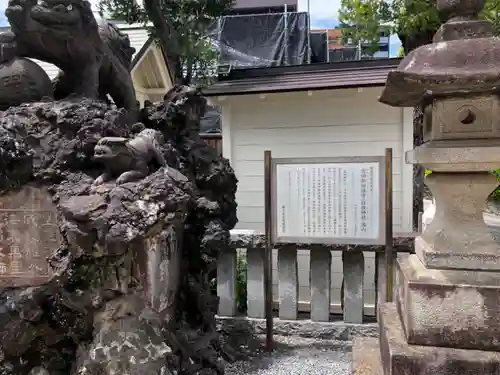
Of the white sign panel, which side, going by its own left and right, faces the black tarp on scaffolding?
back

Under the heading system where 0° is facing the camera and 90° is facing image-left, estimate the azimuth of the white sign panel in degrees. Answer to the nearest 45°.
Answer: approximately 0°

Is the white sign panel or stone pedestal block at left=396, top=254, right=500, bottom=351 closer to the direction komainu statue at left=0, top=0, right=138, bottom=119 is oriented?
the stone pedestal block

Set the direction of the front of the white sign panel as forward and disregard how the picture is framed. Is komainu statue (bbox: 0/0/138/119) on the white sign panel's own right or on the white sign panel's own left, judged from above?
on the white sign panel's own right

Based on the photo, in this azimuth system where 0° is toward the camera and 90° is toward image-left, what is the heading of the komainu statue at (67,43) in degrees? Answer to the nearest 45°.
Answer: approximately 45°

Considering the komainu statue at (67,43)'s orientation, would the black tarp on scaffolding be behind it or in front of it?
behind

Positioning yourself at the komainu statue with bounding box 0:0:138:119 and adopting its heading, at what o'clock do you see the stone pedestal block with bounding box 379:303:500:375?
The stone pedestal block is roughly at 9 o'clock from the komainu statue.

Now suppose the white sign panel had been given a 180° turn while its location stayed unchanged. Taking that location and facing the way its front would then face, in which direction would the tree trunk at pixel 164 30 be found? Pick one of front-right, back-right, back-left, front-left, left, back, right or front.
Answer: front-left

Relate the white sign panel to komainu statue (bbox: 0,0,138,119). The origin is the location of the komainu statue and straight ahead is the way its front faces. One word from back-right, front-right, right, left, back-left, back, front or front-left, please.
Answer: back-left
